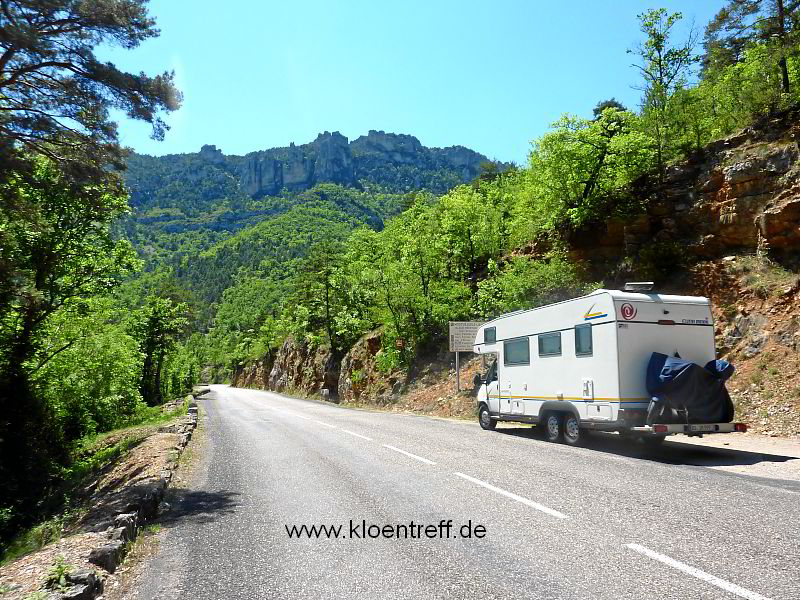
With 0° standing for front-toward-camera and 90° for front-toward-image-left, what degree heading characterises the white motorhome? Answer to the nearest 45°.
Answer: approximately 135°

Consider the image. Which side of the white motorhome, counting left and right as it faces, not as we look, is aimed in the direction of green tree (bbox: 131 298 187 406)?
front

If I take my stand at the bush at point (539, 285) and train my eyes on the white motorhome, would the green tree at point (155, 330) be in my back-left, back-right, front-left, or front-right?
back-right

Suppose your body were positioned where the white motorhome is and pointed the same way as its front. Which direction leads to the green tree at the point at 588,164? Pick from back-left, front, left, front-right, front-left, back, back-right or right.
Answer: front-right

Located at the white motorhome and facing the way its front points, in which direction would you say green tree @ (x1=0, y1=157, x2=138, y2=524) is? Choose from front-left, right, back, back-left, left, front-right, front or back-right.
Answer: front-left

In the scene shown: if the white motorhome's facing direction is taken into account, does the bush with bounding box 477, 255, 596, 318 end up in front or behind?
in front

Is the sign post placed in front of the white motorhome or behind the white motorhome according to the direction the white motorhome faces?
in front
